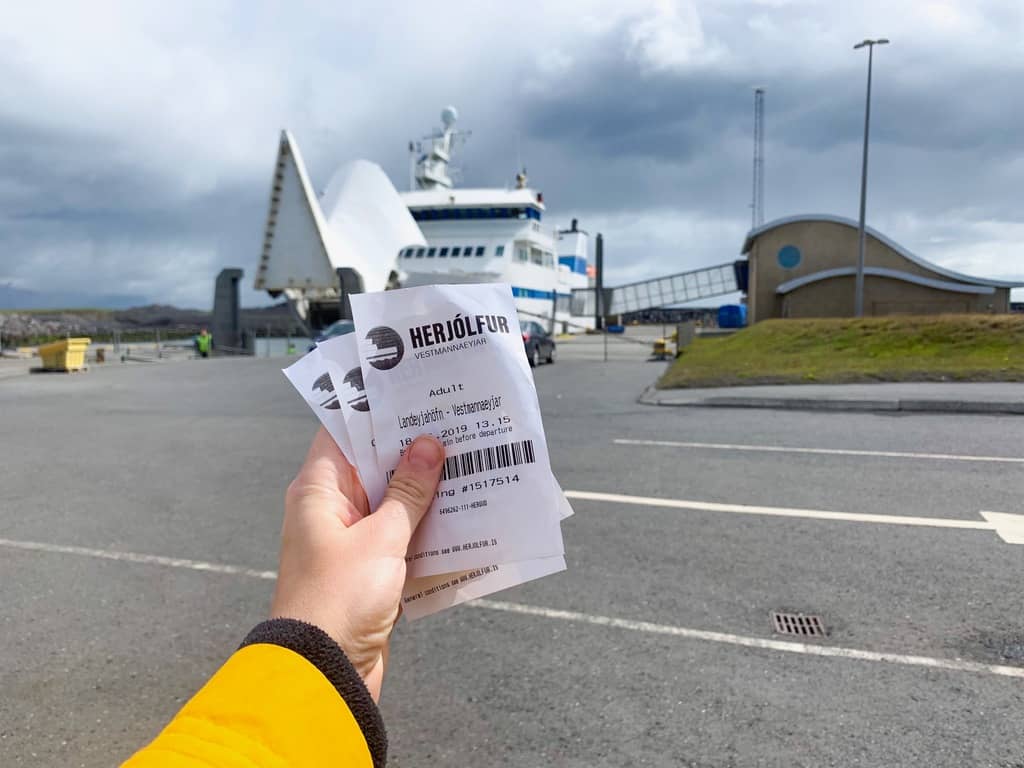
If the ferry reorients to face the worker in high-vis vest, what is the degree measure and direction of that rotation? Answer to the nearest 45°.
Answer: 0° — it already faces them

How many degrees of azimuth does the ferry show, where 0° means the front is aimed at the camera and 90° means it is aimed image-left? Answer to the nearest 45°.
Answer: approximately 45°

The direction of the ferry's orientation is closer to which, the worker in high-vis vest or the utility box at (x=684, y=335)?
the worker in high-vis vest

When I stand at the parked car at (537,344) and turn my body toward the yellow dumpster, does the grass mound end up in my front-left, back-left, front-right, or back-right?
back-left

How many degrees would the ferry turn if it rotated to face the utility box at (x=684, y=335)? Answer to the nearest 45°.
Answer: approximately 90° to its left

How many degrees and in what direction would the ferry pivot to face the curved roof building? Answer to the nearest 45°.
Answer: approximately 90° to its left

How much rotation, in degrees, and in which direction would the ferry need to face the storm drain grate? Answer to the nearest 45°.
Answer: approximately 45° to its left

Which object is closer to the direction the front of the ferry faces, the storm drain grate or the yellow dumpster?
the yellow dumpster

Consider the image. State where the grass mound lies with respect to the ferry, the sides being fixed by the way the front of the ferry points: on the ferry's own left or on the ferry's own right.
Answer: on the ferry's own left
